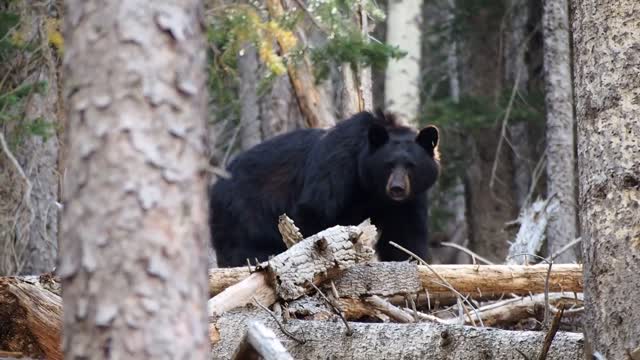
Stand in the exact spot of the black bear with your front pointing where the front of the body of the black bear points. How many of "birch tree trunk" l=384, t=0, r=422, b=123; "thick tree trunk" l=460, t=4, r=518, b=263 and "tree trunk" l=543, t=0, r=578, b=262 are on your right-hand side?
0

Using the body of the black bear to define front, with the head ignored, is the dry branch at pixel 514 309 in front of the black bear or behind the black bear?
in front

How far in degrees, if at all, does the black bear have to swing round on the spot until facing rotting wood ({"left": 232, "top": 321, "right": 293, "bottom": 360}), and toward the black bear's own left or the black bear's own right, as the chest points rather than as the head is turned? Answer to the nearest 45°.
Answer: approximately 45° to the black bear's own right

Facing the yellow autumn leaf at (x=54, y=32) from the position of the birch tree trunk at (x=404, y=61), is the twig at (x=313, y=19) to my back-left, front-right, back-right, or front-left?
front-left

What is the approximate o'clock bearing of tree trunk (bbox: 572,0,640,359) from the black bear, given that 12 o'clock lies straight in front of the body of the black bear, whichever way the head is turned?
The tree trunk is roughly at 1 o'clock from the black bear.

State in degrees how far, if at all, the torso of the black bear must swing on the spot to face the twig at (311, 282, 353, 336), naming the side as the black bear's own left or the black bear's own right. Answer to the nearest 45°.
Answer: approximately 45° to the black bear's own right

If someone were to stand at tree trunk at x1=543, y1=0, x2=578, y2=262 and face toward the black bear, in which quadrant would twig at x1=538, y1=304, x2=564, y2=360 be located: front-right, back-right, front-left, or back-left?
front-left

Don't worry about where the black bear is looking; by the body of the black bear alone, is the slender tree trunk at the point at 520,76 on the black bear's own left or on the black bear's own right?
on the black bear's own left

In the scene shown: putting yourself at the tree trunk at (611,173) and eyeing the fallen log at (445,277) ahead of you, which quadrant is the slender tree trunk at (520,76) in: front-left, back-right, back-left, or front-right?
front-right

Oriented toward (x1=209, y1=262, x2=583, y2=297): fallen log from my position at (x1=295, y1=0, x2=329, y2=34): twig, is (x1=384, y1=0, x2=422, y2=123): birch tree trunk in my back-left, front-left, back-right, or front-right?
back-left

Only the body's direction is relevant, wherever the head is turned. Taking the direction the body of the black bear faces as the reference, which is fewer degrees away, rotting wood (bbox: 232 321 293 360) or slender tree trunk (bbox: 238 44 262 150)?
the rotting wood
